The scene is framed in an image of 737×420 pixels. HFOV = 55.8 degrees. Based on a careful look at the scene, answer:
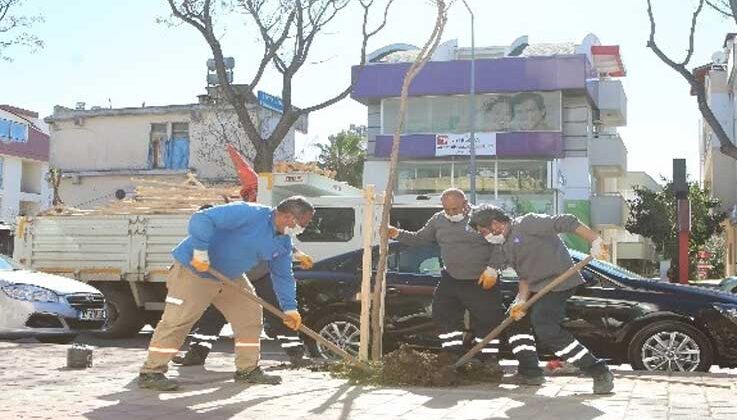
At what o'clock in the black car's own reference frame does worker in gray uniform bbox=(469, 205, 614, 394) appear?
The worker in gray uniform is roughly at 4 o'clock from the black car.

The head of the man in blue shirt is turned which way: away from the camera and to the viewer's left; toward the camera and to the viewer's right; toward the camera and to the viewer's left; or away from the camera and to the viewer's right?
toward the camera and to the viewer's right

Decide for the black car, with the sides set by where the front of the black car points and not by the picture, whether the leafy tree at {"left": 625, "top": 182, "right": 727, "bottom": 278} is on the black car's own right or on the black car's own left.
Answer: on the black car's own left

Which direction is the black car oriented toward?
to the viewer's right

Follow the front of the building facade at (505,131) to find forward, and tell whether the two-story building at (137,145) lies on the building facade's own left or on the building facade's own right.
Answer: on the building facade's own right

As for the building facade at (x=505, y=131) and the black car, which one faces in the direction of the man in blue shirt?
the building facade

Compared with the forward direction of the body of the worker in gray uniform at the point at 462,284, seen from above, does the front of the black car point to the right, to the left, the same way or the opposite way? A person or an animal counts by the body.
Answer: to the left

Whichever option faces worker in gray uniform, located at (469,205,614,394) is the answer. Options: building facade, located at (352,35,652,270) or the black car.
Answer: the building facade

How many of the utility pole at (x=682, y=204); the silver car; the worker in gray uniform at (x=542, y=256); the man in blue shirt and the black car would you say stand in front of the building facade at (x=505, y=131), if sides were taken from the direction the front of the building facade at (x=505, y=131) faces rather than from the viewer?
5

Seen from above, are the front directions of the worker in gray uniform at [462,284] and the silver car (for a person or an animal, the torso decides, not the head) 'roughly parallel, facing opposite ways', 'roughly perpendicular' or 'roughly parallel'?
roughly perpendicular
